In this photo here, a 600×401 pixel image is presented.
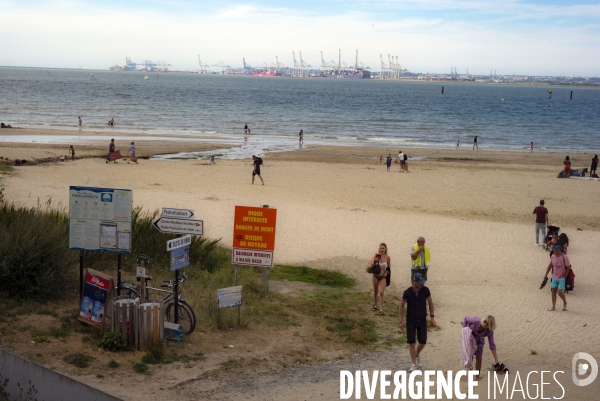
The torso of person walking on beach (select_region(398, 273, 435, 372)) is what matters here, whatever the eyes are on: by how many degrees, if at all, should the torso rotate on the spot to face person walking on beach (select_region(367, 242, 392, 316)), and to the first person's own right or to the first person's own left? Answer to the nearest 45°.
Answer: approximately 180°

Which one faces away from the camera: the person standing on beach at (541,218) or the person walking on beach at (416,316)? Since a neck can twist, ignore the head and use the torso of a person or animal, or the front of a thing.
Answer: the person standing on beach at (541,218)

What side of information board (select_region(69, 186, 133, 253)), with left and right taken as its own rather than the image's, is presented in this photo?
front

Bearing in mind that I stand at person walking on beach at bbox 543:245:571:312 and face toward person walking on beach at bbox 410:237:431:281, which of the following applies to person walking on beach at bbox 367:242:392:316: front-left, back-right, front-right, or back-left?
front-left

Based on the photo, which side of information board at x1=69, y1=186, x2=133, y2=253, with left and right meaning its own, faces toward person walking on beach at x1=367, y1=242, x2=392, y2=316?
left

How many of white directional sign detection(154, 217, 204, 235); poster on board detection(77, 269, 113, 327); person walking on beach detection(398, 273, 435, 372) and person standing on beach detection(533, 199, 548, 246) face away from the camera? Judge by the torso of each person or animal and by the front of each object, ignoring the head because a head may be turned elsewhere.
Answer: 1

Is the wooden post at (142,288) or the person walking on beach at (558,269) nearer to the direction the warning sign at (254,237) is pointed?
the wooden post

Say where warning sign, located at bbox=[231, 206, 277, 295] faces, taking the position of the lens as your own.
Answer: facing the viewer

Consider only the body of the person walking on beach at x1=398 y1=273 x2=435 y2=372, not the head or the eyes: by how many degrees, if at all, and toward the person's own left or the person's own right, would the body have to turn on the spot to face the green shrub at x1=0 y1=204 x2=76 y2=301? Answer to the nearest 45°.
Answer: approximately 90° to the person's own right

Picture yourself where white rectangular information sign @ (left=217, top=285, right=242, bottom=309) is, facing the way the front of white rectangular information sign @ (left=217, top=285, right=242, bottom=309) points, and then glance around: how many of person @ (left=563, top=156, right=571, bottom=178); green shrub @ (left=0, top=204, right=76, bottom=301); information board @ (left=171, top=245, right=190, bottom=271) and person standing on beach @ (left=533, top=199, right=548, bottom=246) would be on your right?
2

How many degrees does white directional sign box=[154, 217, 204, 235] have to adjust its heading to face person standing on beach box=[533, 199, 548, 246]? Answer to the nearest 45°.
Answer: approximately 135° to its left

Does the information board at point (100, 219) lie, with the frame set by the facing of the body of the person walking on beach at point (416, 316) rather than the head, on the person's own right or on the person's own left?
on the person's own right
